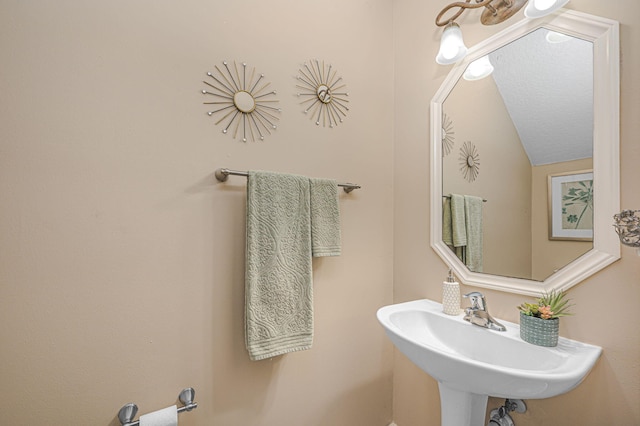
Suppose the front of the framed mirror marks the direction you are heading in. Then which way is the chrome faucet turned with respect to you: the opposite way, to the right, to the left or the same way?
the same way

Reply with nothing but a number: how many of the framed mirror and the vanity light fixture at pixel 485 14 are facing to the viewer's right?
0

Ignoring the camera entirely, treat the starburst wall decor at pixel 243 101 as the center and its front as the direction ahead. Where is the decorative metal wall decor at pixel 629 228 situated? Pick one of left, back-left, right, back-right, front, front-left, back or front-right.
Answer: front

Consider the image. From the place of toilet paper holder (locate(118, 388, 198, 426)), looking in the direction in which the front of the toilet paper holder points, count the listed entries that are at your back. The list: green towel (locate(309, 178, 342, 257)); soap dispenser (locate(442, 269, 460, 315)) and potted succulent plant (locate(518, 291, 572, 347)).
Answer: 0

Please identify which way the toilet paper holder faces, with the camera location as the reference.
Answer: facing the viewer and to the right of the viewer

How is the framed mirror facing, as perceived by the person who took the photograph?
facing the viewer and to the left of the viewer

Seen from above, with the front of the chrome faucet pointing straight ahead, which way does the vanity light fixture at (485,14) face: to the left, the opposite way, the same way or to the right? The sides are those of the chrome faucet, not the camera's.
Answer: the same way

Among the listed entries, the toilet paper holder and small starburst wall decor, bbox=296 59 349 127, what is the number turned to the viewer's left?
0

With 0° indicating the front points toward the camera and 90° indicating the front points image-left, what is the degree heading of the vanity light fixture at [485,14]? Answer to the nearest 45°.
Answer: approximately 45°

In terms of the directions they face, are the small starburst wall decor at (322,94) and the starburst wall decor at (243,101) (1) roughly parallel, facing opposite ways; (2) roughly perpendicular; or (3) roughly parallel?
roughly parallel
